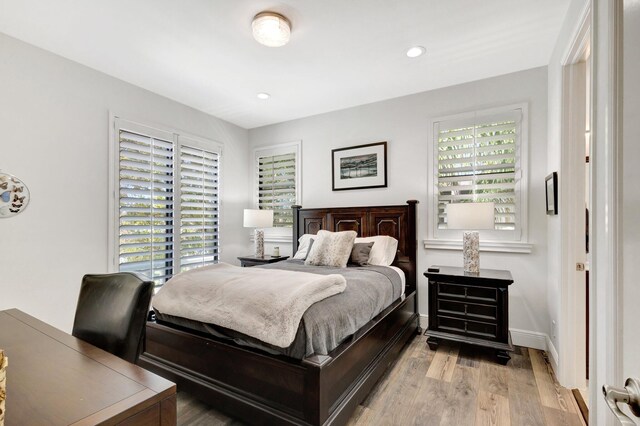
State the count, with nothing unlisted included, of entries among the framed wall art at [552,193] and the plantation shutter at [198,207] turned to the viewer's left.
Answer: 1

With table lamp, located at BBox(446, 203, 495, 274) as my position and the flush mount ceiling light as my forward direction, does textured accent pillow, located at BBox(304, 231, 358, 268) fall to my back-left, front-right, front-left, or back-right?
front-right

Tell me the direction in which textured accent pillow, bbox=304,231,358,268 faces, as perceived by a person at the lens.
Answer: facing the viewer and to the left of the viewer

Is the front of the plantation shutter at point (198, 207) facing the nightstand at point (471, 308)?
yes

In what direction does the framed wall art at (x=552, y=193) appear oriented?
to the viewer's left

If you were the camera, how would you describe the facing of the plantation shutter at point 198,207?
facing the viewer and to the right of the viewer

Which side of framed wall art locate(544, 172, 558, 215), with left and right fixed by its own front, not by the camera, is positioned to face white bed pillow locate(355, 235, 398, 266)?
front

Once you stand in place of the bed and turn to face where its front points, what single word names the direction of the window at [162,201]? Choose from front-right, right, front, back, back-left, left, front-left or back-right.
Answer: right

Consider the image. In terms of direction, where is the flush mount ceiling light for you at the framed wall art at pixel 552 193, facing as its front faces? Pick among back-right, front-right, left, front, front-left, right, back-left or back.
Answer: front-left

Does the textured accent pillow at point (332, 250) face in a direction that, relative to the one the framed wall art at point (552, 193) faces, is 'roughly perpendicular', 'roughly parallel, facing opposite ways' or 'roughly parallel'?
roughly perpendicular

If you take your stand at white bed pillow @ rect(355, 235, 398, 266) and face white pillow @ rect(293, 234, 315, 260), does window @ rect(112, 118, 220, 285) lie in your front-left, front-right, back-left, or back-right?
front-left

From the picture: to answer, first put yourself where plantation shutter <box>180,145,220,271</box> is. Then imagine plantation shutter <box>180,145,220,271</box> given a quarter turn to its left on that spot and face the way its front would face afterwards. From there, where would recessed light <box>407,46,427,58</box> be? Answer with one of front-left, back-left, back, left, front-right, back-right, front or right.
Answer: right

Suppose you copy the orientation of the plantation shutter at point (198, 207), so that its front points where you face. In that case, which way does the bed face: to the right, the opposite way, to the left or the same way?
to the right

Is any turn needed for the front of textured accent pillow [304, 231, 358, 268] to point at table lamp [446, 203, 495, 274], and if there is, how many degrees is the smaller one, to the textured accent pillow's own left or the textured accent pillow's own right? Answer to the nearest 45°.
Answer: approximately 135° to the textured accent pillow's own left

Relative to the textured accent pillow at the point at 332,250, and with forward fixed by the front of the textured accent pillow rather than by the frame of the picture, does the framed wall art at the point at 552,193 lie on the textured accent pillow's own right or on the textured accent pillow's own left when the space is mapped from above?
on the textured accent pillow's own left

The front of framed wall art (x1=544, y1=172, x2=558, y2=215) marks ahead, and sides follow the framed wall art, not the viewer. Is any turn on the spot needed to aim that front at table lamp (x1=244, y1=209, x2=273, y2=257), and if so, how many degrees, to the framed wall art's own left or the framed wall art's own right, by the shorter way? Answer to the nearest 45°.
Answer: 0° — it already faces it
